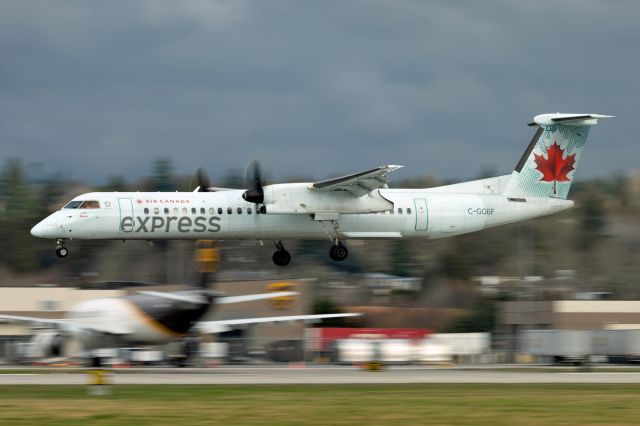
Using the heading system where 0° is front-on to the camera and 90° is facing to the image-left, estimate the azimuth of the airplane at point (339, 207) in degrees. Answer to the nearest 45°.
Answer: approximately 90°
